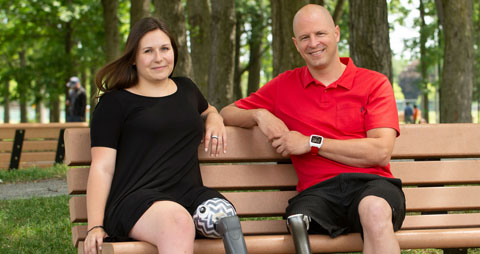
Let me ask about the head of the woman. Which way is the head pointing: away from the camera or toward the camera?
toward the camera

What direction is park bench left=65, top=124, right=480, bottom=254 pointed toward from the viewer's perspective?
toward the camera

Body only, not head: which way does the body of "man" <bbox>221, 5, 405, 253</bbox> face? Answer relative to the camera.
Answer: toward the camera

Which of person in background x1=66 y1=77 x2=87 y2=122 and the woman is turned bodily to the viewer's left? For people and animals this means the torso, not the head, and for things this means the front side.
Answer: the person in background

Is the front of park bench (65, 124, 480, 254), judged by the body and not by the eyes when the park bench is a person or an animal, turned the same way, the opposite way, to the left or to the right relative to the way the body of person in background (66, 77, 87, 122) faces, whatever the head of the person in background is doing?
to the left

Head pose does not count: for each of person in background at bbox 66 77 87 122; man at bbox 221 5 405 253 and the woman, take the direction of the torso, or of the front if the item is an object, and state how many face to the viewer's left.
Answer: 1

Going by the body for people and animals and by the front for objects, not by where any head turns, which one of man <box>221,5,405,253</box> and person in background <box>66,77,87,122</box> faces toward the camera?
the man

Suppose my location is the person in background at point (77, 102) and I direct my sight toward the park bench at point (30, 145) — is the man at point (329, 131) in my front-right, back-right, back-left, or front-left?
front-left

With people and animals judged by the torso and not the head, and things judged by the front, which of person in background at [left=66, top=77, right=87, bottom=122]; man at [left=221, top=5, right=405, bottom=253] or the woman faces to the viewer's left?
the person in background

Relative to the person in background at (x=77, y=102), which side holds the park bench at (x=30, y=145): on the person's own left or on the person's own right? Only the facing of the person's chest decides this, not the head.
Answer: on the person's own left

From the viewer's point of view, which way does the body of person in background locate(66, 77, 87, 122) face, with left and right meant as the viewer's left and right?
facing to the left of the viewer

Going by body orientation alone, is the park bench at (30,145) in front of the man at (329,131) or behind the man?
behind

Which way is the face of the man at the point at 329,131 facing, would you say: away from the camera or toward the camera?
toward the camera

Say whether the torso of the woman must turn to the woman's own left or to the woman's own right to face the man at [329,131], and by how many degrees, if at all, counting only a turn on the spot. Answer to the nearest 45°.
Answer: approximately 45° to the woman's own left

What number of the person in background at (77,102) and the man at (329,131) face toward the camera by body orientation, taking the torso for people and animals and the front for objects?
1

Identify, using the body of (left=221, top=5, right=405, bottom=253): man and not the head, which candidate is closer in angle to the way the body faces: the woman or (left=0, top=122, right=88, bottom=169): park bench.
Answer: the woman

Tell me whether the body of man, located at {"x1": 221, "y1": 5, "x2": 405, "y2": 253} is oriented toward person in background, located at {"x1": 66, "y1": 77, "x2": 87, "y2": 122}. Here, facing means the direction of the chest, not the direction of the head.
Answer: no
